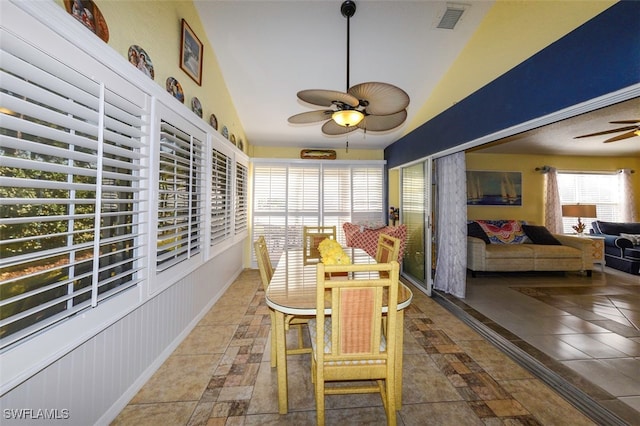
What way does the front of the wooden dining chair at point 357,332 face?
away from the camera

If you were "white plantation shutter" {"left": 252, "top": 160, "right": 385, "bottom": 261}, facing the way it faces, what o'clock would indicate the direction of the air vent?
The air vent is roughly at 11 o'clock from the white plantation shutter.

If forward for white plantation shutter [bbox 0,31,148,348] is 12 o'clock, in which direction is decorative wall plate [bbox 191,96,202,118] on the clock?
The decorative wall plate is roughly at 9 o'clock from the white plantation shutter.

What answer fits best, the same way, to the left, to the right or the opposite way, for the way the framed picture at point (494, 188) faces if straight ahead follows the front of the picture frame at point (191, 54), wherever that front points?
to the right

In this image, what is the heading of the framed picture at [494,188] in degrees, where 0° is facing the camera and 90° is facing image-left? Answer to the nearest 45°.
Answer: approximately 0°

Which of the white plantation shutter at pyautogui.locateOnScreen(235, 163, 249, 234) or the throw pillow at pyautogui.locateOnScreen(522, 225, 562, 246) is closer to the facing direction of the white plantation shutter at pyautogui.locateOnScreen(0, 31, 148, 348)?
the throw pillow

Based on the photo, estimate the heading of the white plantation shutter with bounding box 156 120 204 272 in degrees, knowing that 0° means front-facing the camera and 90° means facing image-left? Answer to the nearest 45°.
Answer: approximately 315°

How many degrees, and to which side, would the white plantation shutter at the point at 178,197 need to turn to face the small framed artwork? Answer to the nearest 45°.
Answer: approximately 90° to its left

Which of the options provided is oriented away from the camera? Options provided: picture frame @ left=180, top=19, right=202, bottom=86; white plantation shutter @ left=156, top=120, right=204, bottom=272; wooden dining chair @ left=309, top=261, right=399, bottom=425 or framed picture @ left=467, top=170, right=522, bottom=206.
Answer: the wooden dining chair

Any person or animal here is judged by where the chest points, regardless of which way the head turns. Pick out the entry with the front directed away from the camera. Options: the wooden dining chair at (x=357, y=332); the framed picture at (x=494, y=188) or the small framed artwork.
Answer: the wooden dining chair
